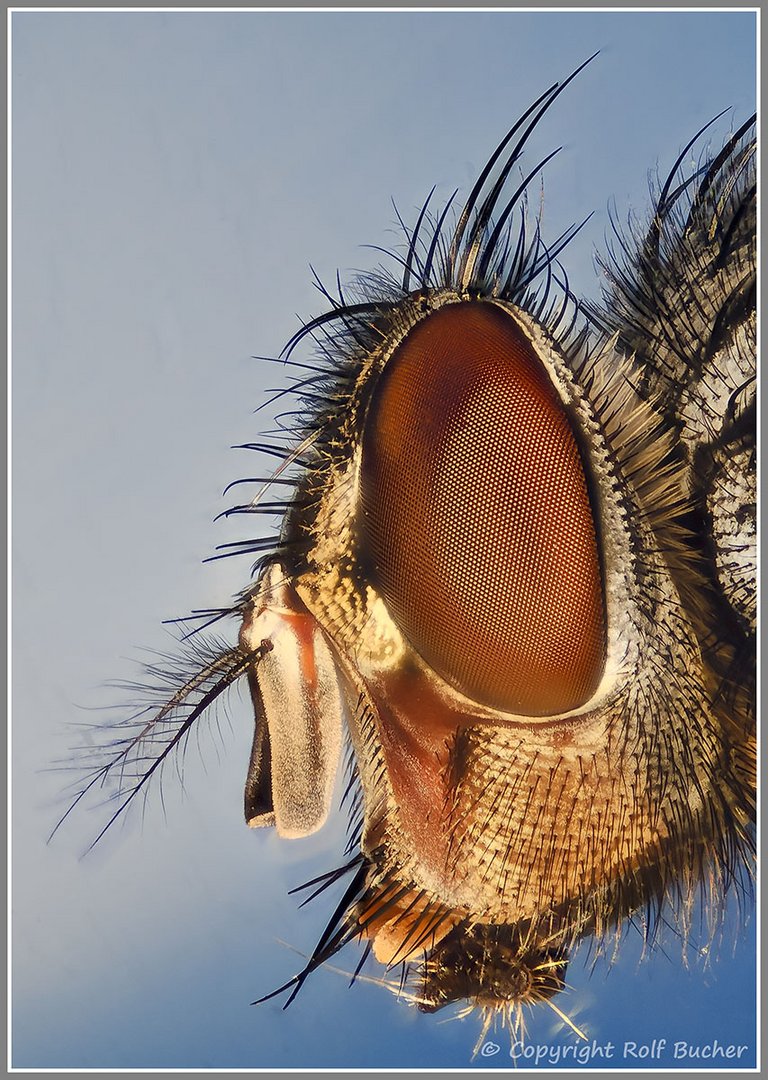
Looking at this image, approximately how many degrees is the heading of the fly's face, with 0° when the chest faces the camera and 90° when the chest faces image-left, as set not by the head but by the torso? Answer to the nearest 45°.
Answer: approximately 90°
